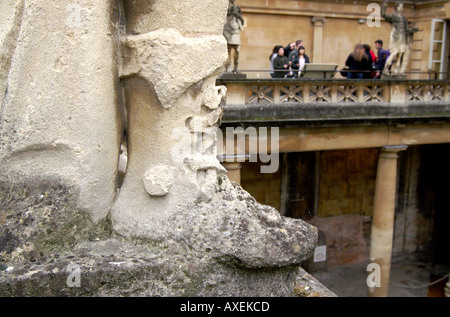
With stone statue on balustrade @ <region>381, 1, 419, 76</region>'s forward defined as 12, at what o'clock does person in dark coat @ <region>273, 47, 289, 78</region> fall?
The person in dark coat is roughly at 2 o'clock from the stone statue on balustrade.

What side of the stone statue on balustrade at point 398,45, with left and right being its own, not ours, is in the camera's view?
front

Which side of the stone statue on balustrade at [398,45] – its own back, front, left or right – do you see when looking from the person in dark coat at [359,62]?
right

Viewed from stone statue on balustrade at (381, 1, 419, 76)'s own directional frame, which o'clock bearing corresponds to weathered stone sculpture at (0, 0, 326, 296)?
The weathered stone sculpture is roughly at 12 o'clock from the stone statue on balustrade.
